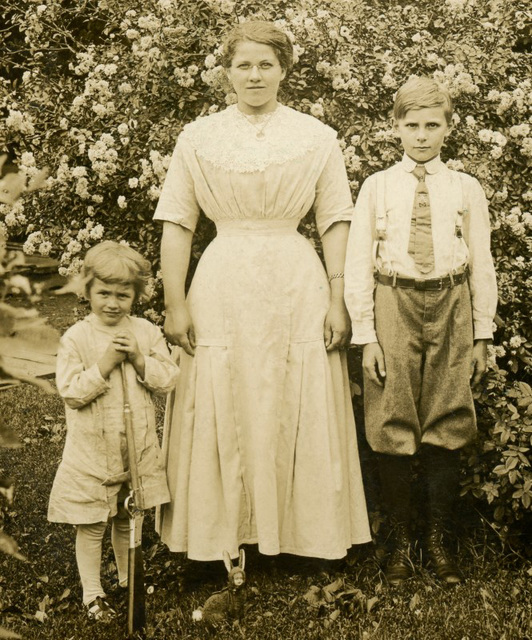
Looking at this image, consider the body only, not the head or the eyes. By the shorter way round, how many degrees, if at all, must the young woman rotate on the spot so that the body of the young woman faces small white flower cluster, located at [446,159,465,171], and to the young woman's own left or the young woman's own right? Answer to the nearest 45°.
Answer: approximately 135° to the young woman's own left

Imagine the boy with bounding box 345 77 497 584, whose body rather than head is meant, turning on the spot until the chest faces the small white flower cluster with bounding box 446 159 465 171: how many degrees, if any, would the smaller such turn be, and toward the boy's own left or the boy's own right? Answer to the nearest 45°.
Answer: approximately 180°

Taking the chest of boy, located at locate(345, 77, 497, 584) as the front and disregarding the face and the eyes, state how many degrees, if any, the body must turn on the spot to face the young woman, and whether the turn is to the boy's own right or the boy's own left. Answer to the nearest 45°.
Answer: approximately 90° to the boy's own right

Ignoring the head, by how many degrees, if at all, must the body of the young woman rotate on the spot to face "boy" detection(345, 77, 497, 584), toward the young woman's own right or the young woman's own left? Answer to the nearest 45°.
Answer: approximately 90° to the young woman's own left
